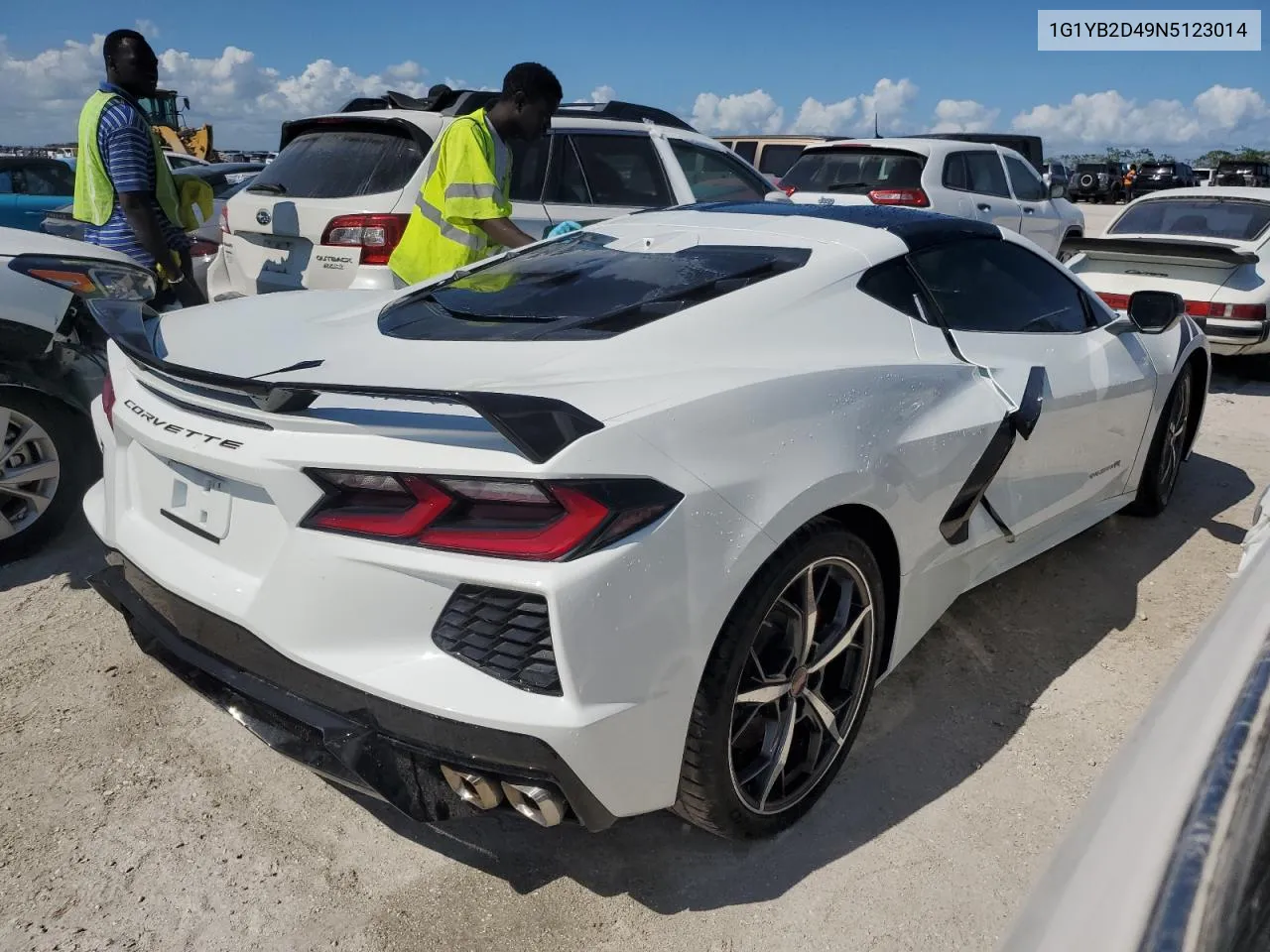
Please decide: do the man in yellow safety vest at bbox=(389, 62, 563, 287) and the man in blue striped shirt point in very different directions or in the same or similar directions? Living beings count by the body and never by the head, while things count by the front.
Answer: same or similar directions

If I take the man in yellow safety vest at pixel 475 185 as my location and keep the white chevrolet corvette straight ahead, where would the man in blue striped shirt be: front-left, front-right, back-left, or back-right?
back-right

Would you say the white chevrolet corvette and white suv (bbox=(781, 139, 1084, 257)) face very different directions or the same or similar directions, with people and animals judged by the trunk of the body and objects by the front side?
same or similar directions

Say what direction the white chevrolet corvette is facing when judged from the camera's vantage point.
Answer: facing away from the viewer and to the right of the viewer

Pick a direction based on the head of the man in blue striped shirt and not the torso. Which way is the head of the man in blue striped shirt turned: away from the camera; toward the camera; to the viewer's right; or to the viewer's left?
to the viewer's right

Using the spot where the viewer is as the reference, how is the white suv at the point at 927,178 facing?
facing away from the viewer and to the right of the viewer

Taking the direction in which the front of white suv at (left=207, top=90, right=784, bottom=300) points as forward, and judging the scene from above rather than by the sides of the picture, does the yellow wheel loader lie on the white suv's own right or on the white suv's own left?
on the white suv's own left

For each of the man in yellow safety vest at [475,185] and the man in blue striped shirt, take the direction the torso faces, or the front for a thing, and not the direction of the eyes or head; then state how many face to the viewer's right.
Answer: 2

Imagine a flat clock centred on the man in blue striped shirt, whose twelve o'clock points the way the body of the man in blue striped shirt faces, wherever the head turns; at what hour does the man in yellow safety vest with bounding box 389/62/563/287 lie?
The man in yellow safety vest is roughly at 1 o'clock from the man in blue striped shirt.

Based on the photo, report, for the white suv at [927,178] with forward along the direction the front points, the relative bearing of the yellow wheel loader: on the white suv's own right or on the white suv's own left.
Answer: on the white suv's own left

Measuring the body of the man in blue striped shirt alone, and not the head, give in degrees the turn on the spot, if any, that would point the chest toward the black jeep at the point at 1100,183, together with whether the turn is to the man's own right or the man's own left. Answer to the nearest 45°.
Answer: approximately 45° to the man's own left

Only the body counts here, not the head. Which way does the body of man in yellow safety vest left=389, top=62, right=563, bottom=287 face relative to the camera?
to the viewer's right

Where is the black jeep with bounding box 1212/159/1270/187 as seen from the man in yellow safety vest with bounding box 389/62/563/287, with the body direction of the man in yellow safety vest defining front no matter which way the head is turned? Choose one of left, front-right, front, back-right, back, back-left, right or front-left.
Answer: front-left

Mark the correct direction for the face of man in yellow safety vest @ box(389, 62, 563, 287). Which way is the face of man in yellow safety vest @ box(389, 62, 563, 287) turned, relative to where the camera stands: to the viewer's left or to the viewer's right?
to the viewer's right

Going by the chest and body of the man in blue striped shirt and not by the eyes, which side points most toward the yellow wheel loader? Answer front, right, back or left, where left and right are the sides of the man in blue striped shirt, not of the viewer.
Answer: left
